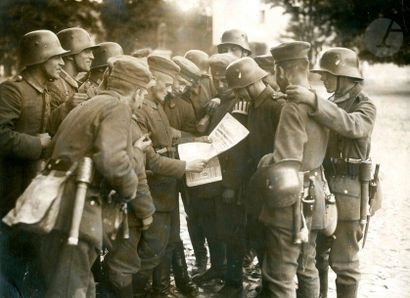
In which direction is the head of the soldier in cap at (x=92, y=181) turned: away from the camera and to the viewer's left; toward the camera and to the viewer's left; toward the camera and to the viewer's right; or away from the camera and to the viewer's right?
away from the camera and to the viewer's right

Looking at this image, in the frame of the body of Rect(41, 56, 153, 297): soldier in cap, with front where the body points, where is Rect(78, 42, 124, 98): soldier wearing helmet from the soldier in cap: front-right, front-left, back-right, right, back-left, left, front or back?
front-left

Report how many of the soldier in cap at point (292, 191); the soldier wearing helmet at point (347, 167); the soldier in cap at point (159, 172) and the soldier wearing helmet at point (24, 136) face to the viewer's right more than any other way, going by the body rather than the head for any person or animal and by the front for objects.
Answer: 2

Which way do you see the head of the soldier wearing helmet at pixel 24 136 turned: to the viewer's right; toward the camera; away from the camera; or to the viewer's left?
to the viewer's right

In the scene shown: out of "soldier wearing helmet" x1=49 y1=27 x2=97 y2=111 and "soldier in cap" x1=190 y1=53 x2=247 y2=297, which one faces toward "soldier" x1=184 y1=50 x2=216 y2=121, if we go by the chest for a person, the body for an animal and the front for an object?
the soldier wearing helmet

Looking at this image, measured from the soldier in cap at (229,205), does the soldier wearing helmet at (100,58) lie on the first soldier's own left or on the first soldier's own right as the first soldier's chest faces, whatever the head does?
on the first soldier's own right

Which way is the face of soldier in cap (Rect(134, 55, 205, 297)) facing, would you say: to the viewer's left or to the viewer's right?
to the viewer's right

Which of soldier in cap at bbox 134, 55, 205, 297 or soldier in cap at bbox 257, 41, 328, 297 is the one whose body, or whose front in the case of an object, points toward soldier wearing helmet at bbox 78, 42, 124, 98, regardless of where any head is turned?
soldier in cap at bbox 257, 41, 328, 297

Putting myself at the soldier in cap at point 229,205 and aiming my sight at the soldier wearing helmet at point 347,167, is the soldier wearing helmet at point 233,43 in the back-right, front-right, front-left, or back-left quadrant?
back-left

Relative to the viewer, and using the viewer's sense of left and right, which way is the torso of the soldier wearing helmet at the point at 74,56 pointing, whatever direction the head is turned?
facing to the right of the viewer

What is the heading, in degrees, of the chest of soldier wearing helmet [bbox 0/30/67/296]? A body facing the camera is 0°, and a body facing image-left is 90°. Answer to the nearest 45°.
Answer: approximately 270°

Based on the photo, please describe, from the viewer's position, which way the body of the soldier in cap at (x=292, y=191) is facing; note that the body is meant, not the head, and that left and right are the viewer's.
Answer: facing away from the viewer and to the left of the viewer

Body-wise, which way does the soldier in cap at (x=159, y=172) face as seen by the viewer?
to the viewer's right

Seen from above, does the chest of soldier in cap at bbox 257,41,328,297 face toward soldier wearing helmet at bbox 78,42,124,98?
yes

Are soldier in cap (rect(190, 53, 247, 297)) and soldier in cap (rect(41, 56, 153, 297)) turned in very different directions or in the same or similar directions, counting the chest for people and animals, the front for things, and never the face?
very different directions
